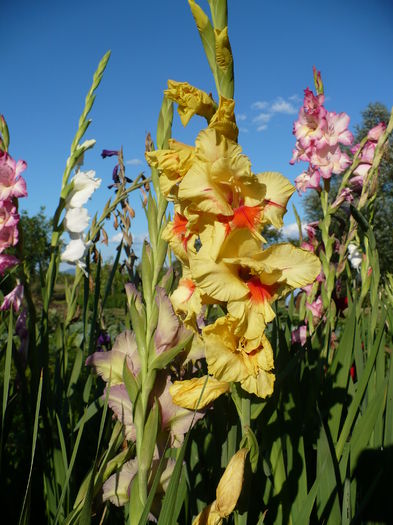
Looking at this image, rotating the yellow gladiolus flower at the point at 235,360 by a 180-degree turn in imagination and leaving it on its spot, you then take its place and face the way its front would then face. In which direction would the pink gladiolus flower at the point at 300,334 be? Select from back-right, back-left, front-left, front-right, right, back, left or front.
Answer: front

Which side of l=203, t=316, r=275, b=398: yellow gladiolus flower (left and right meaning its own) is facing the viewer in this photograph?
front

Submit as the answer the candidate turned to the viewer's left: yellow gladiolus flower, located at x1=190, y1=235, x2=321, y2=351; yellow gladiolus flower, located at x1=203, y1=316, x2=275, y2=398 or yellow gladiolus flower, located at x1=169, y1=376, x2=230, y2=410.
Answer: yellow gladiolus flower, located at x1=169, y1=376, x2=230, y2=410

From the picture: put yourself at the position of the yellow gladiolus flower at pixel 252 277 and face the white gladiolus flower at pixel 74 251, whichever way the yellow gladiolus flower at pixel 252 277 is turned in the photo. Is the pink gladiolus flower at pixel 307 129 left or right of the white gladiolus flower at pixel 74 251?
right

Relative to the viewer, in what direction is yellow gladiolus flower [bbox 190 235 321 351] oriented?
toward the camera

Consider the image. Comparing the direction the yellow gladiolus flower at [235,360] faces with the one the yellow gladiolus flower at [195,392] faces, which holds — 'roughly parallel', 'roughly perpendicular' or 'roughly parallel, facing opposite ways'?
roughly perpendicular

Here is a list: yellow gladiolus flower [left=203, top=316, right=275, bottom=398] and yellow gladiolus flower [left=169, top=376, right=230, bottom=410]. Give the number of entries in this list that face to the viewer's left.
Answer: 1

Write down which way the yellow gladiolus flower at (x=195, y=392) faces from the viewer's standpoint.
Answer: facing to the left of the viewer

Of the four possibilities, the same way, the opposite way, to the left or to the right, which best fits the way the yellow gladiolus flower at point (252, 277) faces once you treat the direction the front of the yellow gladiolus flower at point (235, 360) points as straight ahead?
the same way

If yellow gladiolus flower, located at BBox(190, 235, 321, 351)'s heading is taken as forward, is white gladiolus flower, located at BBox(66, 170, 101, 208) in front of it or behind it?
behind

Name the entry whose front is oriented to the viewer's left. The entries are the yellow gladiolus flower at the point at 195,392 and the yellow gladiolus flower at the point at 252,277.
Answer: the yellow gladiolus flower at the point at 195,392

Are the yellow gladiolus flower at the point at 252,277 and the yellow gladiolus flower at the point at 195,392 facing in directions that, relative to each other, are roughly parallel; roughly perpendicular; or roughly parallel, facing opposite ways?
roughly perpendicular
